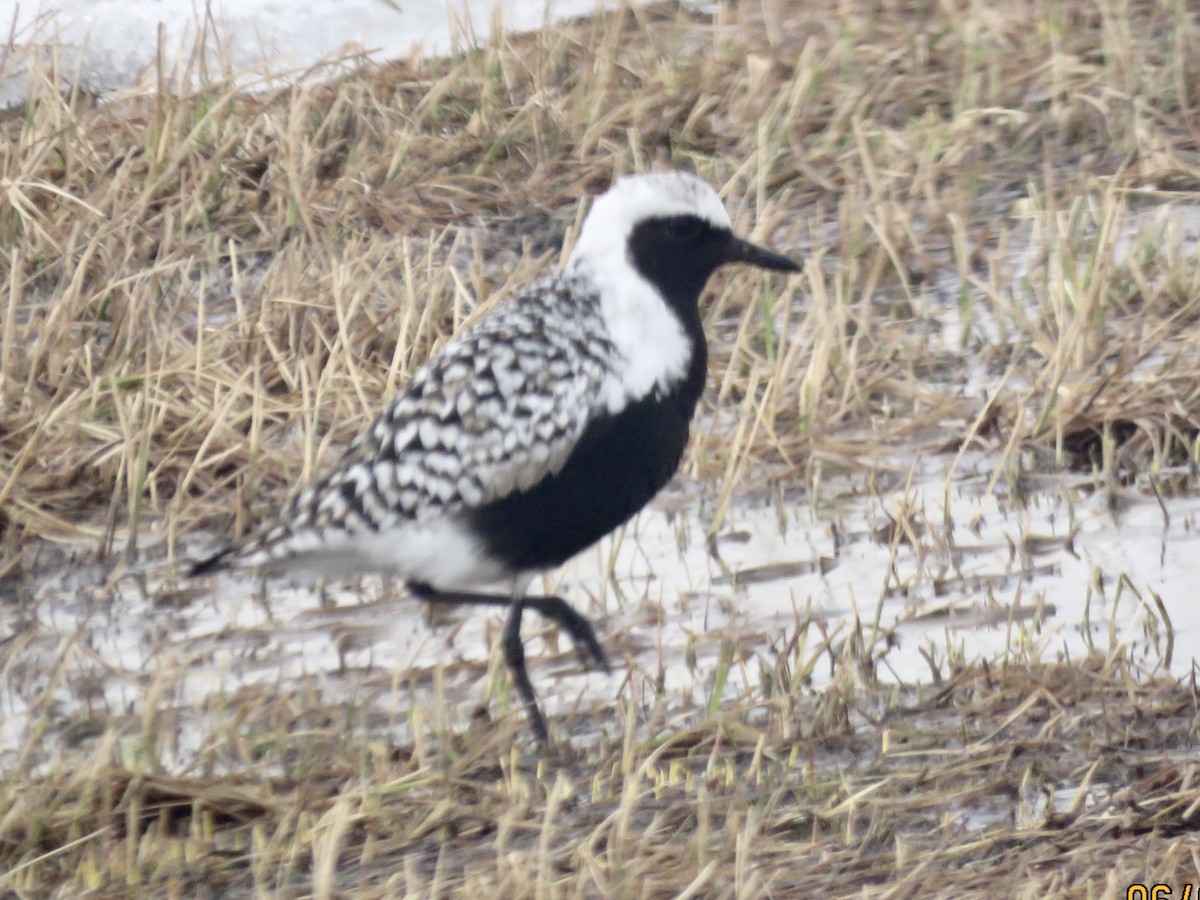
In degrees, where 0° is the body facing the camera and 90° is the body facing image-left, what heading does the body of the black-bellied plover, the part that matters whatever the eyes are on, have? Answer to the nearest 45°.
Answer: approximately 270°
